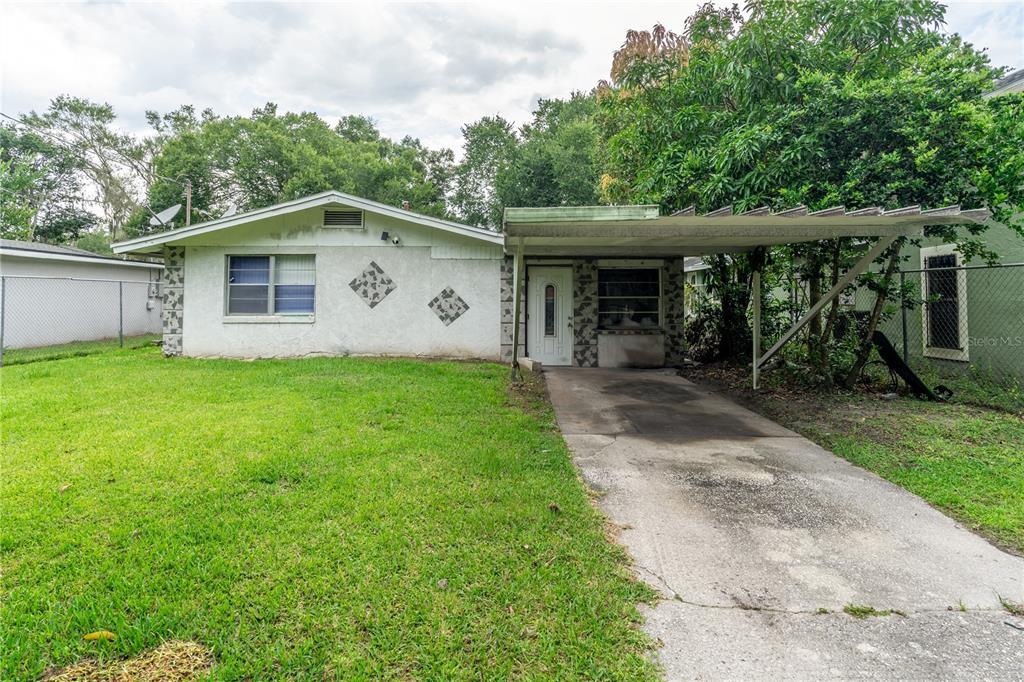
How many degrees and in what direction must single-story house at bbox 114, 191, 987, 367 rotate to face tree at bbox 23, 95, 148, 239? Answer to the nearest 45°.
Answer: approximately 135° to its right

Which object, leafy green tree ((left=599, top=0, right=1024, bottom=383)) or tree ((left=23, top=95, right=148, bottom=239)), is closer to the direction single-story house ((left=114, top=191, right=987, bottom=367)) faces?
the leafy green tree

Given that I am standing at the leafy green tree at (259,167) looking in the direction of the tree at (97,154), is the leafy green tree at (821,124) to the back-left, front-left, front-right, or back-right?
back-left

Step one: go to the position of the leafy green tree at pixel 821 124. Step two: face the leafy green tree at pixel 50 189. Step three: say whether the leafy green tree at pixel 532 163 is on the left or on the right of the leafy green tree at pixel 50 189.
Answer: right

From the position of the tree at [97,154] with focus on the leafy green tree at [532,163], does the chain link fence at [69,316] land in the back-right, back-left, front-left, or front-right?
front-right

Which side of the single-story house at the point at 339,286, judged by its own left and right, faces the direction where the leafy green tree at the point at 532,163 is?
back

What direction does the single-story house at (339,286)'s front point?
toward the camera

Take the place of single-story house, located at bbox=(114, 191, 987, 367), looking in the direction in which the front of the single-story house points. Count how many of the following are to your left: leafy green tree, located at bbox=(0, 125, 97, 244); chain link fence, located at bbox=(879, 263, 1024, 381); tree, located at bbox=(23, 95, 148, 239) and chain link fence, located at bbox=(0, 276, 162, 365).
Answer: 1

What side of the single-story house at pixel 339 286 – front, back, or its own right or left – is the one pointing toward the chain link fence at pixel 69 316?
right

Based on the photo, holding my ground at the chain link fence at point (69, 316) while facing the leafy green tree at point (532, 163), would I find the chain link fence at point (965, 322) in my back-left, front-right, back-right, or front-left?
front-right

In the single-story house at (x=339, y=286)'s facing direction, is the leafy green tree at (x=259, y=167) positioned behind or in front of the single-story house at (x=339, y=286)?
behind

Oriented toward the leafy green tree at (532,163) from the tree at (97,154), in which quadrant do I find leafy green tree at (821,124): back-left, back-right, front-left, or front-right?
front-right

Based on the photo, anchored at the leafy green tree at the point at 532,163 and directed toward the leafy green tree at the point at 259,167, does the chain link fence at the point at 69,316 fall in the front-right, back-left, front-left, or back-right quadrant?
front-left

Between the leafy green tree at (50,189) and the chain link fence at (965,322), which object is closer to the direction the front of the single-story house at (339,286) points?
the chain link fence
